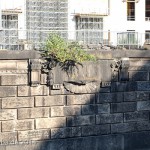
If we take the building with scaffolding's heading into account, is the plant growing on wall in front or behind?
in front

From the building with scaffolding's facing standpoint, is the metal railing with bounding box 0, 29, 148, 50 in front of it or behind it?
in front

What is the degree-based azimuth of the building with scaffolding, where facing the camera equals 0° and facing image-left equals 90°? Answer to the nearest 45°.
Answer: approximately 0°

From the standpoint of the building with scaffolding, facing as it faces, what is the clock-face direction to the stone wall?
The stone wall is roughly at 12 o'clock from the building with scaffolding.
